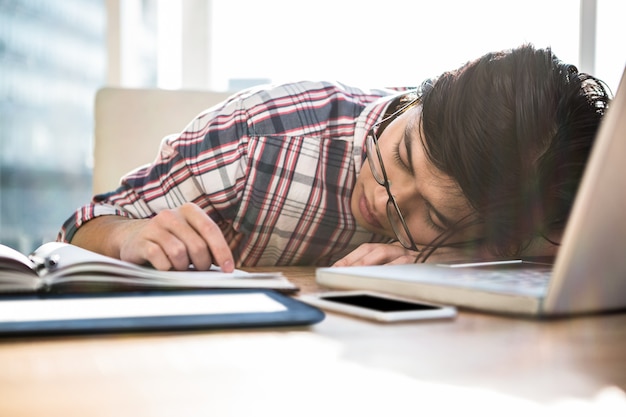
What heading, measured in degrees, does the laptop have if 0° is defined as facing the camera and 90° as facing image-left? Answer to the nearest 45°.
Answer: approximately 135°
